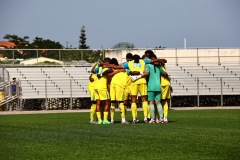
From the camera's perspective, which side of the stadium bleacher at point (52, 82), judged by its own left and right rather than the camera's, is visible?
front
